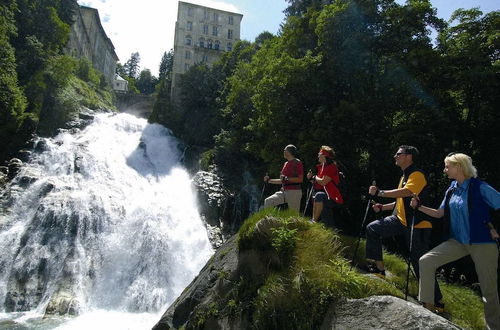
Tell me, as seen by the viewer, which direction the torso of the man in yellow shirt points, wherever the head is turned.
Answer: to the viewer's left

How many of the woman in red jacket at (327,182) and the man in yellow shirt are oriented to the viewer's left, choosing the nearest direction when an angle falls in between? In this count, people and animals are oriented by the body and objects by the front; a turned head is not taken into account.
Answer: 2

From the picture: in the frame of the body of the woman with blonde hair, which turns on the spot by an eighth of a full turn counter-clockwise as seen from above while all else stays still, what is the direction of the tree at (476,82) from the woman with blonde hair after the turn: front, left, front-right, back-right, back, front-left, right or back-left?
back

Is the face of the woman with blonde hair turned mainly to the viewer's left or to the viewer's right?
to the viewer's left

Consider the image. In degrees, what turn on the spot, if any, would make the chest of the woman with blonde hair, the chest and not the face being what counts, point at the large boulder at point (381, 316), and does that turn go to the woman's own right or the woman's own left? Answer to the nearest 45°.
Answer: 0° — they already face it

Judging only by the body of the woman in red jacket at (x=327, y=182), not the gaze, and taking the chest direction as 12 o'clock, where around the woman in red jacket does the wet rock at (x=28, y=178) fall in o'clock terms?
The wet rock is roughly at 1 o'clock from the woman in red jacket.

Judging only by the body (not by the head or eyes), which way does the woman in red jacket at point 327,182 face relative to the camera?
to the viewer's left

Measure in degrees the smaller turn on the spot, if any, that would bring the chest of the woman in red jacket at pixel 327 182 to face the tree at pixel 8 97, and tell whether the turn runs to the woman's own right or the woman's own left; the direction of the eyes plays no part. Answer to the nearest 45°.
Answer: approximately 45° to the woman's own right

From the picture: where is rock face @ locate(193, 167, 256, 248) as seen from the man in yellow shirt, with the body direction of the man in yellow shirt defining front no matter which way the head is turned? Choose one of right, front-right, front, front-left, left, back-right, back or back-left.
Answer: front-right

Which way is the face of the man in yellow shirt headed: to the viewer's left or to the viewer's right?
to the viewer's left

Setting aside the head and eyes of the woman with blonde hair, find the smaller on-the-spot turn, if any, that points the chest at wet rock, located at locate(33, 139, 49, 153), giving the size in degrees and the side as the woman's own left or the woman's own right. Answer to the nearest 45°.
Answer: approximately 45° to the woman's own right

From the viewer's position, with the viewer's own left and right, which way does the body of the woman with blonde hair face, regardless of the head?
facing the viewer and to the left of the viewer

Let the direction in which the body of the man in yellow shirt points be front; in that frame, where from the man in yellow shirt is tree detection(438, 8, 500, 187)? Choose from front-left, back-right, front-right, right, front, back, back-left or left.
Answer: right

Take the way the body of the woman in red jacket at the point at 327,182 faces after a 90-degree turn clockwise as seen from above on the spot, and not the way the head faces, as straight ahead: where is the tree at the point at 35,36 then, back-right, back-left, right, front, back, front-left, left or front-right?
front-left

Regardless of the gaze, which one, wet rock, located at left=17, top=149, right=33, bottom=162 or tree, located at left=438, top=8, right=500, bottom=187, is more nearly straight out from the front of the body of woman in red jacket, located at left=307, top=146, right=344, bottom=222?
the wet rock
